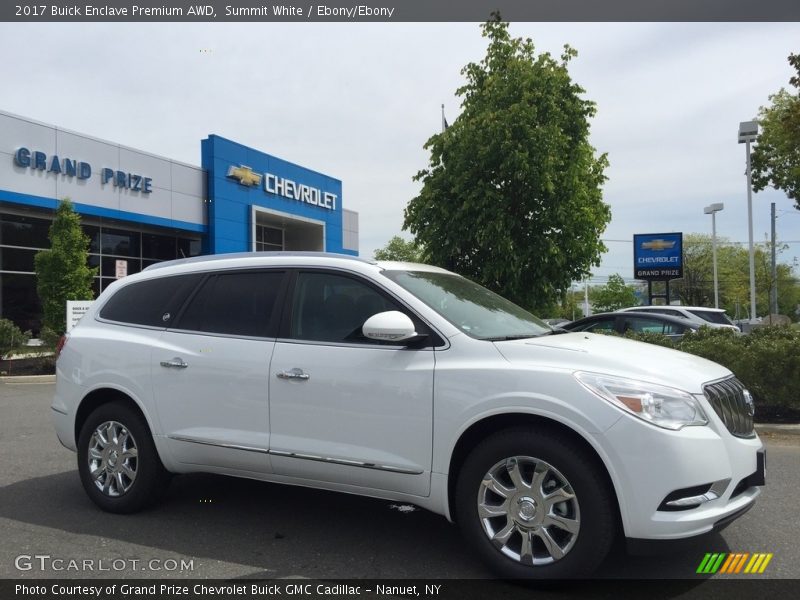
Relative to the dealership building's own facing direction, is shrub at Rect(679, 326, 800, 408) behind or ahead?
ahead

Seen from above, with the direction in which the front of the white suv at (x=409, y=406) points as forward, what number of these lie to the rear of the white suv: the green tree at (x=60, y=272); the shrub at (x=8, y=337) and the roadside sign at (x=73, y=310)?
3

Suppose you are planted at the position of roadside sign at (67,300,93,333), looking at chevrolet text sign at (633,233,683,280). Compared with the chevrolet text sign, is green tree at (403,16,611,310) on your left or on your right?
right

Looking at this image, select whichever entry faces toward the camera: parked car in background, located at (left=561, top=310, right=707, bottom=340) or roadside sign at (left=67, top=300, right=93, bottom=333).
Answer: the roadside sign

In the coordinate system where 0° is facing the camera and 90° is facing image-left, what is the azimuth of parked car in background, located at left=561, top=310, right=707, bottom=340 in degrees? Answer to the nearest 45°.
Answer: approximately 90°

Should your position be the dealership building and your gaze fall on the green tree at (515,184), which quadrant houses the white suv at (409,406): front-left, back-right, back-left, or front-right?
front-right

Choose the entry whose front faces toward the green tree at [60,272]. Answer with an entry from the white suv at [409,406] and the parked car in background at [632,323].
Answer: the parked car in background

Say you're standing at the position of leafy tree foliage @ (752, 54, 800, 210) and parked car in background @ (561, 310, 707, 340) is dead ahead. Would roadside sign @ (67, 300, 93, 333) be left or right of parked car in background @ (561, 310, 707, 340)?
right

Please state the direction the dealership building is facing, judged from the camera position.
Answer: facing the viewer and to the right of the viewer

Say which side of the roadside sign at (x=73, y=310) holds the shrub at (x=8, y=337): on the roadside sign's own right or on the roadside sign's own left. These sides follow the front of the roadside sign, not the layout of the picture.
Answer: on the roadside sign's own right

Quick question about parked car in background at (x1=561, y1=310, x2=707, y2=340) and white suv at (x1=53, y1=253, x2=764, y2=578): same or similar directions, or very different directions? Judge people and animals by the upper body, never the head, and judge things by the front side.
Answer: very different directions

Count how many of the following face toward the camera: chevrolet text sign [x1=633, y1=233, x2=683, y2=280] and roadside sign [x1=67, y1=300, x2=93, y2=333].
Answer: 2

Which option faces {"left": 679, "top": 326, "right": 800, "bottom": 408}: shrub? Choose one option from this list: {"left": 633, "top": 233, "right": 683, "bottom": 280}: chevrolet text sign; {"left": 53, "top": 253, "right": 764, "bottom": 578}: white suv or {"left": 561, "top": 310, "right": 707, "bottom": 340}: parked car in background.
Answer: the chevrolet text sign

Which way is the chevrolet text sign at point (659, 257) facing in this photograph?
toward the camera
